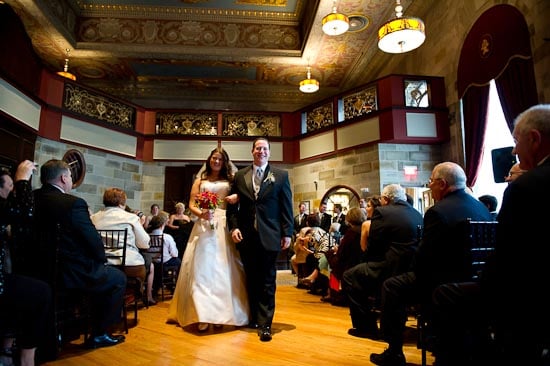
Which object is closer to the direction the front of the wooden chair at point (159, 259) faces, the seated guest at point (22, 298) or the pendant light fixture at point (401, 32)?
the pendant light fixture

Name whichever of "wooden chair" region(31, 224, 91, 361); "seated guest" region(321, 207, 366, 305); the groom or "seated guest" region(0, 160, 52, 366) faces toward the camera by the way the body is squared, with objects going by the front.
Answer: the groom

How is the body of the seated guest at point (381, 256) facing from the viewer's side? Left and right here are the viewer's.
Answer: facing away from the viewer and to the left of the viewer

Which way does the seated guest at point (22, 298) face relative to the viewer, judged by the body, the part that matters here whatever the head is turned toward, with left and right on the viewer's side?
facing to the right of the viewer

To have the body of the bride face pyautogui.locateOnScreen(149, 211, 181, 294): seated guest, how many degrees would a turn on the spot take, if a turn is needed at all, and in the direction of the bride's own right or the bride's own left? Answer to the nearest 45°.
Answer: approximately 180°

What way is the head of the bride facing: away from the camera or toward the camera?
toward the camera

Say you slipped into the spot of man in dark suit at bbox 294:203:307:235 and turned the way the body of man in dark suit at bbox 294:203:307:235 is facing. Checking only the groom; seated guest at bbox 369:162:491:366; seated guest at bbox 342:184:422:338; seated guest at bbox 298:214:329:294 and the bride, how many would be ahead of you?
5

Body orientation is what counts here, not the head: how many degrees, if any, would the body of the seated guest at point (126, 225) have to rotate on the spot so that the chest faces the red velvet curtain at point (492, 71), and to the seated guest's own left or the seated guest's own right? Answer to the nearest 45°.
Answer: approximately 45° to the seated guest's own right

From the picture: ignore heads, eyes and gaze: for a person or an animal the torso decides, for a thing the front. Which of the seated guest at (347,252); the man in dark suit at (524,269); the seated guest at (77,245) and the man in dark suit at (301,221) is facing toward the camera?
the man in dark suit at (301,221)

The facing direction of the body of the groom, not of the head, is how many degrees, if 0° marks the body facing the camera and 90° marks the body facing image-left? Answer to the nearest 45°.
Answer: approximately 0°

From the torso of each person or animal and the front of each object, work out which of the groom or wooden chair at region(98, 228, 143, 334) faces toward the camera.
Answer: the groom

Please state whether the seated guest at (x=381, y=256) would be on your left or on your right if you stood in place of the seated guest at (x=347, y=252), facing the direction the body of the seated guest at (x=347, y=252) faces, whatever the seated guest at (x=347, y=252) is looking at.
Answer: on your left

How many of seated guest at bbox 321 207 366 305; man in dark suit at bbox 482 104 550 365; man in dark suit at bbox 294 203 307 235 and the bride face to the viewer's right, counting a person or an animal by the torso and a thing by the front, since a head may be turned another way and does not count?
0

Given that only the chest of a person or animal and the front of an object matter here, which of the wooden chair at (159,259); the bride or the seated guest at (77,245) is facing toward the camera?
the bride

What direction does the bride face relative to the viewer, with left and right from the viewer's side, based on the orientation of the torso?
facing the viewer

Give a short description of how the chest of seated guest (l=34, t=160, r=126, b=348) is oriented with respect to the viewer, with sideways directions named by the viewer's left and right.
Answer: facing away from the viewer and to the right of the viewer

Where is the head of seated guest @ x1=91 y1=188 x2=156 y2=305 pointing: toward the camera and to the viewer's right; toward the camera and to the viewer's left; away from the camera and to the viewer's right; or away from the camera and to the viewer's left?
away from the camera and to the viewer's right

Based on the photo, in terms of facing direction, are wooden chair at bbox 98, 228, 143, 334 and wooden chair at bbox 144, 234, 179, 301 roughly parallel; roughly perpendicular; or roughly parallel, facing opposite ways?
roughly parallel

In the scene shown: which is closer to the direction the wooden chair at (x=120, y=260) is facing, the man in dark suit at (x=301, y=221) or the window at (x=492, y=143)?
the man in dark suit

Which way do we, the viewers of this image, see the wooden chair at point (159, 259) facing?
facing away from the viewer and to the right of the viewer
